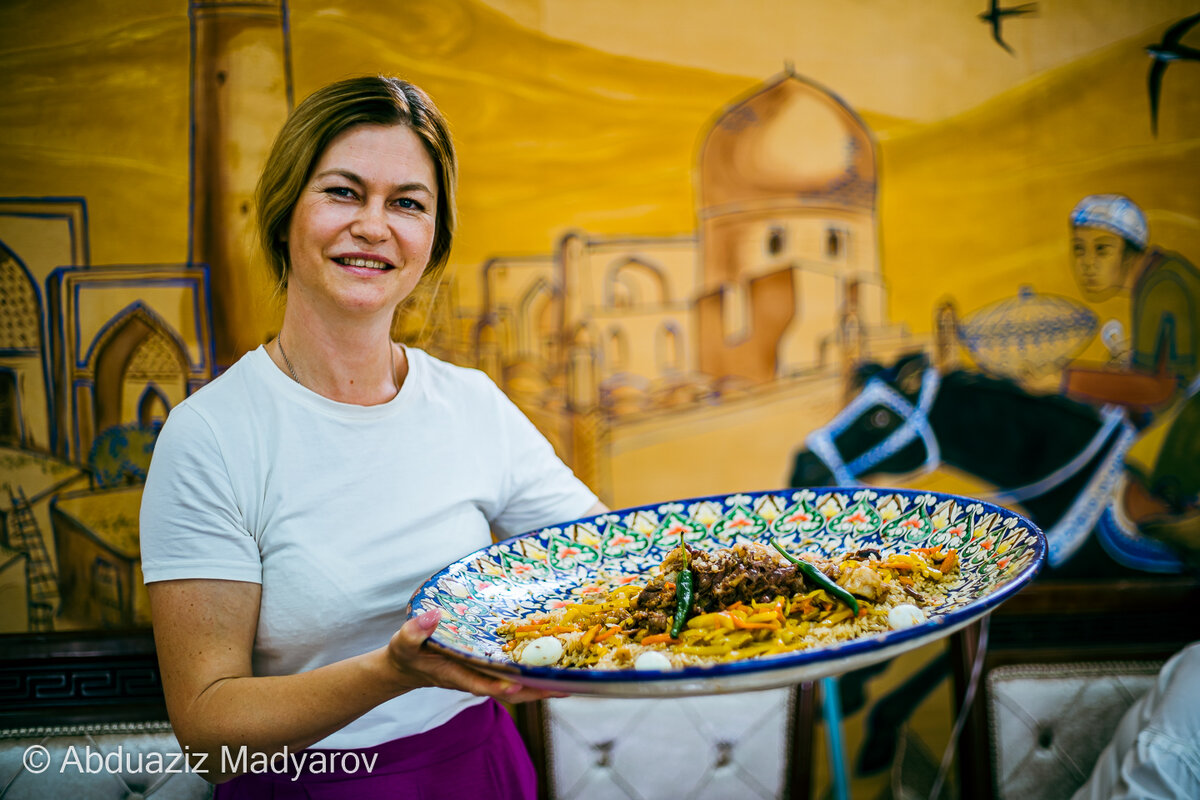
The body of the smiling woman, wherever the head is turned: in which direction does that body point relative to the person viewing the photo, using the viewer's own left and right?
facing the viewer and to the right of the viewer
